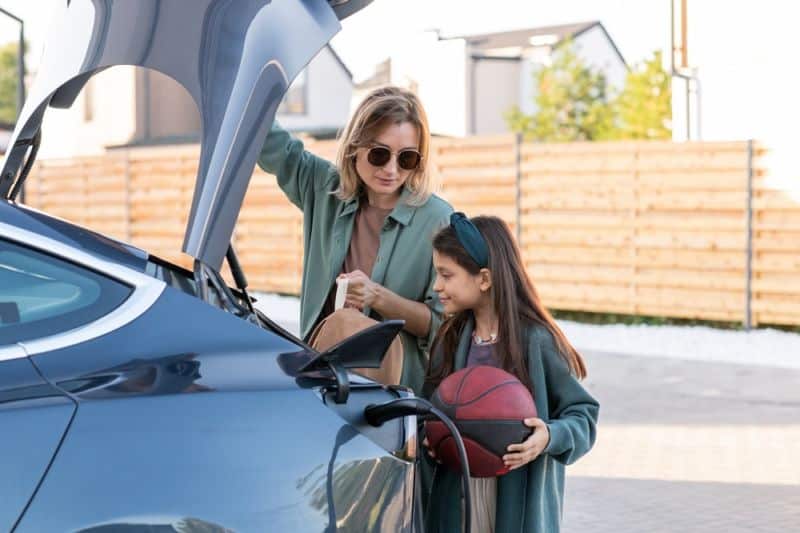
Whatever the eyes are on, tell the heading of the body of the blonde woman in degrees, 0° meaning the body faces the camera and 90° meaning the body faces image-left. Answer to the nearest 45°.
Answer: approximately 0°

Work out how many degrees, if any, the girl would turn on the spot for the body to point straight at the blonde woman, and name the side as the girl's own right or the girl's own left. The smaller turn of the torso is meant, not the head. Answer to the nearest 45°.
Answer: approximately 90° to the girl's own right

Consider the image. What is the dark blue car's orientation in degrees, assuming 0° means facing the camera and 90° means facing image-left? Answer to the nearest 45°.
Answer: approximately 90°

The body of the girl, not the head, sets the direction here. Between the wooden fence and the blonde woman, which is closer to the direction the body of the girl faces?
the blonde woman

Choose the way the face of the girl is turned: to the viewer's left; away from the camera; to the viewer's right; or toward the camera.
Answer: to the viewer's left

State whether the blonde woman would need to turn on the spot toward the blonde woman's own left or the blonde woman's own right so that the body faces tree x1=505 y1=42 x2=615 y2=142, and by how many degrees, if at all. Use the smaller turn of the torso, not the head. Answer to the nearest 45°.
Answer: approximately 180°
